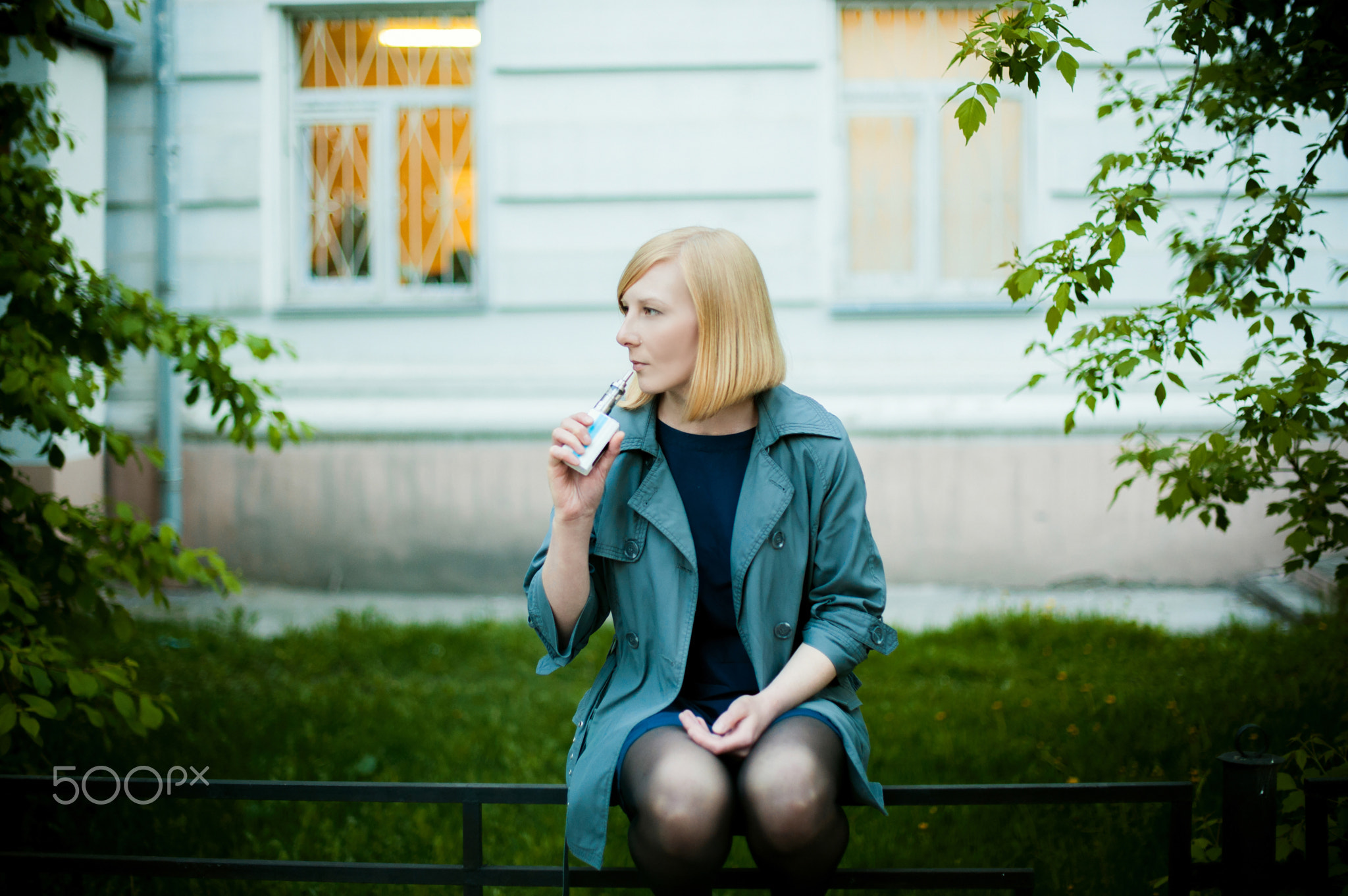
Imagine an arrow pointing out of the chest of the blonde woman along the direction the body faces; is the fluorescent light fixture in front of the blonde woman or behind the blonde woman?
behind

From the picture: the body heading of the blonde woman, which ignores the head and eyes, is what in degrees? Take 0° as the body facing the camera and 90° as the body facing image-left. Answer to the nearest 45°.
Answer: approximately 0°

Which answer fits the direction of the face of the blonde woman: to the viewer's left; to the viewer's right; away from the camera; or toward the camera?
to the viewer's left

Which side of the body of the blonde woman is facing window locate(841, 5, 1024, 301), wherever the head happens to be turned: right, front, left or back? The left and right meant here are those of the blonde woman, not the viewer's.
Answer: back
